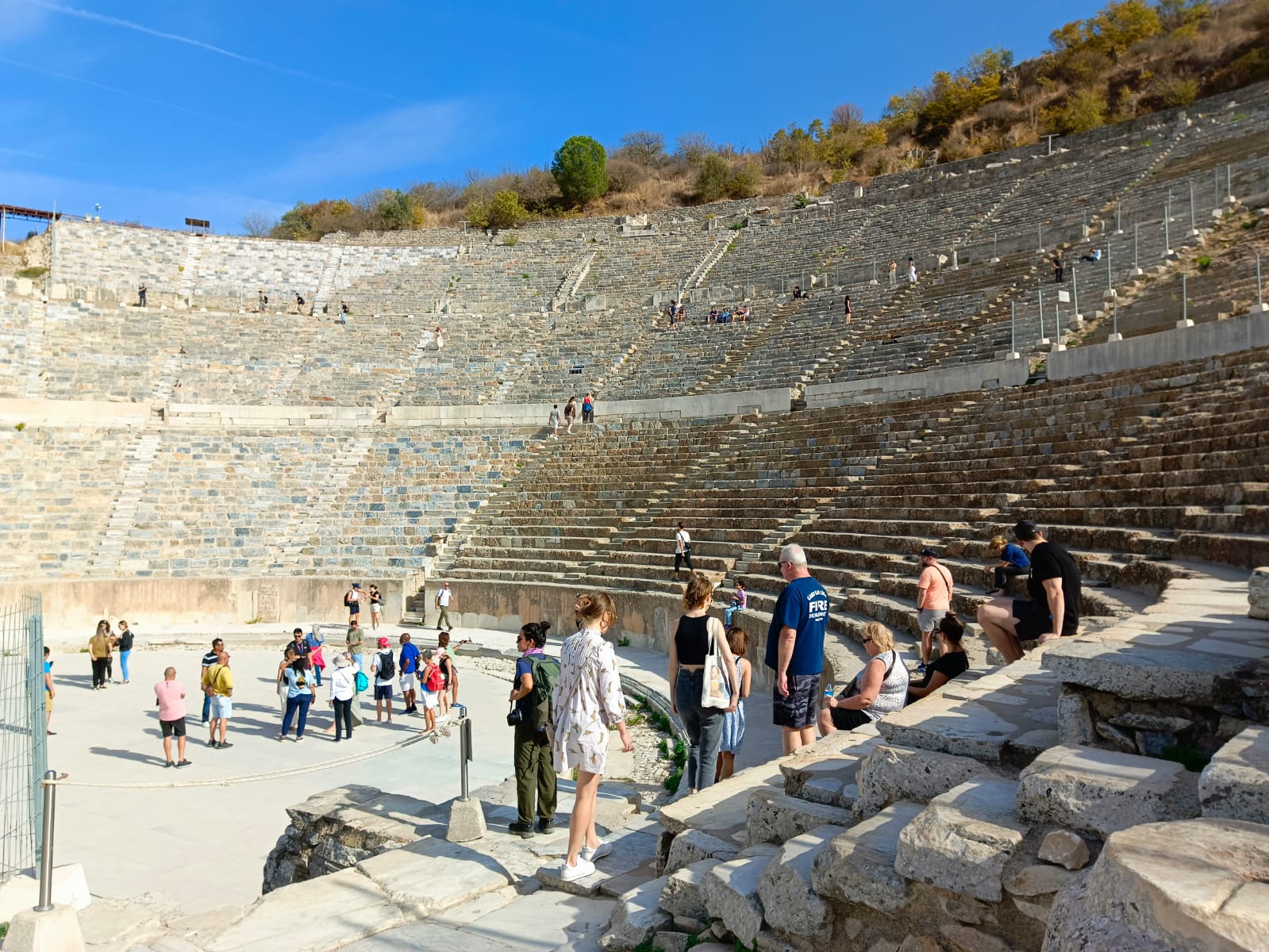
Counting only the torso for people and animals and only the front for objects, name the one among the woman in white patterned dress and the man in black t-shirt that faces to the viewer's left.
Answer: the man in black t-shirt

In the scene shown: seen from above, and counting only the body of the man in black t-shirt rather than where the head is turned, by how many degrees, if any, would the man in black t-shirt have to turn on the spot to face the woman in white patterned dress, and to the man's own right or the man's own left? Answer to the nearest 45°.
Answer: approximately 45° to the man's own left

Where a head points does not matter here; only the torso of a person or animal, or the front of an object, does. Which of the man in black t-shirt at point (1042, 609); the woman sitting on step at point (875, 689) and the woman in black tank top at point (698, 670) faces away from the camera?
the woman in black tank top

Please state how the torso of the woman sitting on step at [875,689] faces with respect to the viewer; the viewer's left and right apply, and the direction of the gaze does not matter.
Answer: facing to the left of the viewer

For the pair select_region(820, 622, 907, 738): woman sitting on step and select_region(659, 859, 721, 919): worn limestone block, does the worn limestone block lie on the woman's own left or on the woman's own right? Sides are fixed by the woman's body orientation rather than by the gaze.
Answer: on the woman's own left

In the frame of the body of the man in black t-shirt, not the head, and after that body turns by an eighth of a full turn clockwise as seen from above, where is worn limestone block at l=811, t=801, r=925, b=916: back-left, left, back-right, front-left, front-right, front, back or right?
back-left

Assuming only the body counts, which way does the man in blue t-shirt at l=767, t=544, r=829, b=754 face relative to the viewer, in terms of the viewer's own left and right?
facing away from the viewer and to the left of the viewer

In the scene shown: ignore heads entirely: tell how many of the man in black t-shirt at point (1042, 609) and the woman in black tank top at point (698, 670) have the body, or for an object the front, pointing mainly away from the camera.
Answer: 1

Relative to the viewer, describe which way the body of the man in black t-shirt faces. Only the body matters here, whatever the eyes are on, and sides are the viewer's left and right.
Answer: facing to the left of the viewer

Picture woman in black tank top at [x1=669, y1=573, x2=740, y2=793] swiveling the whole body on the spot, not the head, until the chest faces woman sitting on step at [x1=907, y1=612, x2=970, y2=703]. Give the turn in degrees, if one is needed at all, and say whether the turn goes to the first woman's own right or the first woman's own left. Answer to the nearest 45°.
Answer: approximately 90° to the first woman's own right

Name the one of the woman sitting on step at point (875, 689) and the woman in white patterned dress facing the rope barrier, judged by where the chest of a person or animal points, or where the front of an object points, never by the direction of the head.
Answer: the woman sitting on step

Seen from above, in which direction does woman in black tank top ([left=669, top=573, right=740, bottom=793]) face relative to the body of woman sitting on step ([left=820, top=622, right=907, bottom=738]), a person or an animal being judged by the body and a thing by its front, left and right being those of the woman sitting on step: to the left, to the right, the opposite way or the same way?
to the right

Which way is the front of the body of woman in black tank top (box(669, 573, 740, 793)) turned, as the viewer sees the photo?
away from the camera
